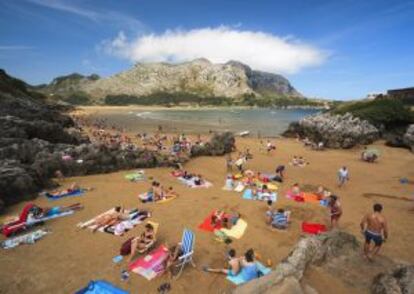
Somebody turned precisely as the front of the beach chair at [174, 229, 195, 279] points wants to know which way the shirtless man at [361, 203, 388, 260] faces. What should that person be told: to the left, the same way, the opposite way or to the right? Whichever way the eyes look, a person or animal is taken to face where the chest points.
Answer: the opposite way

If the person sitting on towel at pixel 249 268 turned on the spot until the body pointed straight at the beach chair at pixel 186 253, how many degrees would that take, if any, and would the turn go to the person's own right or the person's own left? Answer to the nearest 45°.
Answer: approximately 90° to the person's own left

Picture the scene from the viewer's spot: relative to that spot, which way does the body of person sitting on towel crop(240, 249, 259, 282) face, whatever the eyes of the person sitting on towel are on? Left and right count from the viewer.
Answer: facing away from the viewer

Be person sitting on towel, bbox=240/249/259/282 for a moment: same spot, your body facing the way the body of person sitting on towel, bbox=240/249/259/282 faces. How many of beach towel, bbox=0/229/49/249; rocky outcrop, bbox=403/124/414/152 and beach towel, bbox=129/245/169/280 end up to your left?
2

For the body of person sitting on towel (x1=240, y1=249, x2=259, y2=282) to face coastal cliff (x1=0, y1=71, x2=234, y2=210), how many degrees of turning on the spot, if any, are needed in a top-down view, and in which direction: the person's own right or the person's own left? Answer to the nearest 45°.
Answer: approximately 45° to the person's own left

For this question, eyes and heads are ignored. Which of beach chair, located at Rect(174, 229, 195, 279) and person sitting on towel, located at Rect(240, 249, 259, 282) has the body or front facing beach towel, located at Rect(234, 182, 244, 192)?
the person sitting on towel

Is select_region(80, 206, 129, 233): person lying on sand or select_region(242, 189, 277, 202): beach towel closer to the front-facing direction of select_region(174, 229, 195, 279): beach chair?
the person lying on sand
